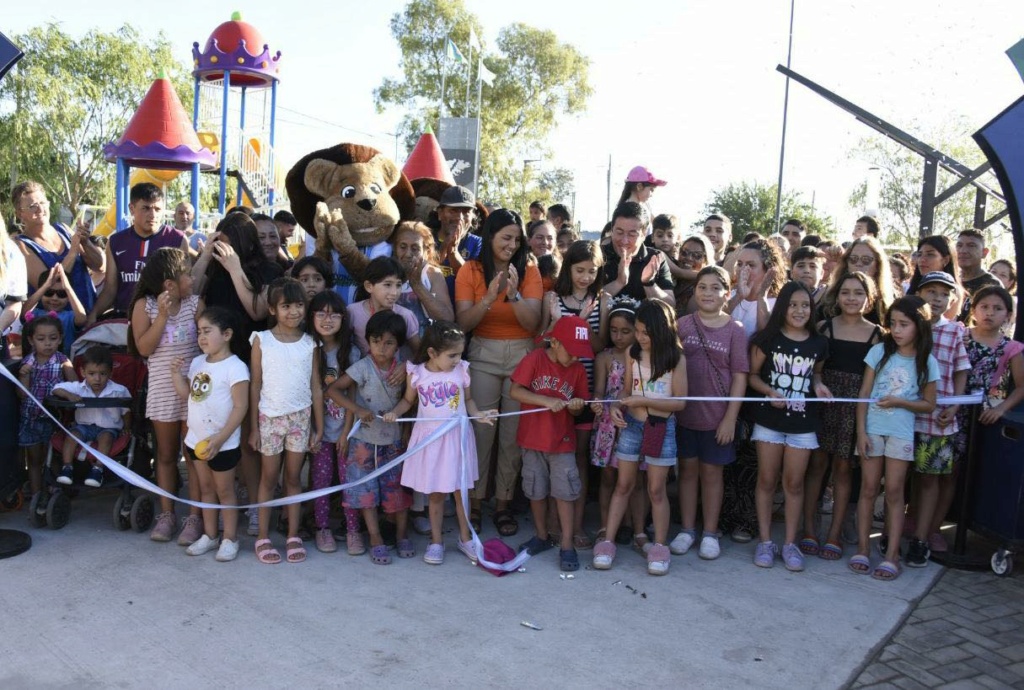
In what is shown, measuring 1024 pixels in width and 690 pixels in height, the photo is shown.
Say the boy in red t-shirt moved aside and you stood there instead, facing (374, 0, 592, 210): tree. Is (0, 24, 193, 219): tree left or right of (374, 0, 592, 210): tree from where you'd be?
left

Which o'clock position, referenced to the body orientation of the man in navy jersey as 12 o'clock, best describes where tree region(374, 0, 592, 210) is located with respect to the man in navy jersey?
The tree is roughly at 7 o'clock from the man in navy jersey.

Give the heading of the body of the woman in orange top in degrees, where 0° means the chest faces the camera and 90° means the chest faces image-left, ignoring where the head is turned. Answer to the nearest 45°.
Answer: approximately 0°

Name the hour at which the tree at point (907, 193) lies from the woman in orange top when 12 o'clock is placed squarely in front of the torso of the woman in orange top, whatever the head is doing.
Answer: The tree is roughly at 7 o'clock from the woman in orange top.

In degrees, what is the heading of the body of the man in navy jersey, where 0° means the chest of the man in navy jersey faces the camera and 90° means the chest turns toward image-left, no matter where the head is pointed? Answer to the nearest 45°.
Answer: approximately 0°

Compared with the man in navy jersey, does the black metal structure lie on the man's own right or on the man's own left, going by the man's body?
on the man's own left

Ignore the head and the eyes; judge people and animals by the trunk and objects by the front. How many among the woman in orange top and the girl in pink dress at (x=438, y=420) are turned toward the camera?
2

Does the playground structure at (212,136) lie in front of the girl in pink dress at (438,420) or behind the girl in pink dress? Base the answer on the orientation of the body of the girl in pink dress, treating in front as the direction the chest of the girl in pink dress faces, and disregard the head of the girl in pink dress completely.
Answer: behind

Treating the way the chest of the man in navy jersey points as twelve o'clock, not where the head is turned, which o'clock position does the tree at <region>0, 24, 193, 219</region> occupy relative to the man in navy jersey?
The tree is roughly at 6 o'clock from the man in navy jersey.

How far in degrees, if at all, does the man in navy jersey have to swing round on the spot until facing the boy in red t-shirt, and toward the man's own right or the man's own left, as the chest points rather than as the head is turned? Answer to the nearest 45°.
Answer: approximately 45° to the man's own left

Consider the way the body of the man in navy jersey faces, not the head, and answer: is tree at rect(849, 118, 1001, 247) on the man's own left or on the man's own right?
on the man's own left
